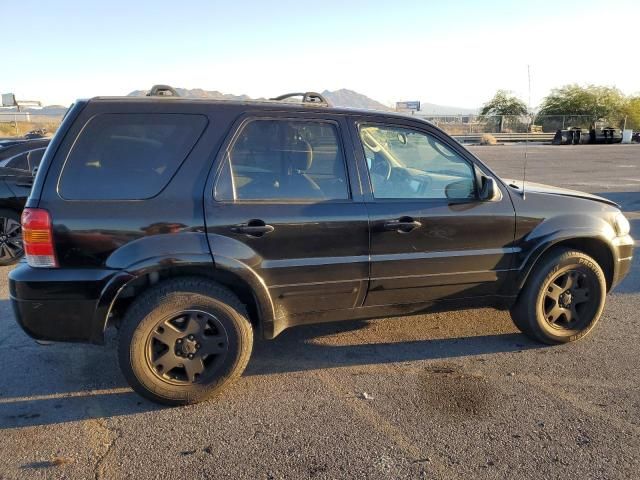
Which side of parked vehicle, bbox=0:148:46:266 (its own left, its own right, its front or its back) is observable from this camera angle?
right

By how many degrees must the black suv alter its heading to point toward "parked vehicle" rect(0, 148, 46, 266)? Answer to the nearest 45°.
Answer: approximately 135° to its left

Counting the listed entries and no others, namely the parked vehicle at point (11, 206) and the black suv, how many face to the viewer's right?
2

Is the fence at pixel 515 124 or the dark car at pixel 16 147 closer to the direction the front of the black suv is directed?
the fence

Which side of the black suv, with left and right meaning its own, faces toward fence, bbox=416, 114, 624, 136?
left

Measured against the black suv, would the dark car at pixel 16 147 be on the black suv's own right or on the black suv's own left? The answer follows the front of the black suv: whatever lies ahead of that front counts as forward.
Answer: on the black suv's own left

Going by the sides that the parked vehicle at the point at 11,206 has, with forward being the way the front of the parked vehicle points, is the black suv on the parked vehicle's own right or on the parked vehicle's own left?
on the parked vehicle's own right

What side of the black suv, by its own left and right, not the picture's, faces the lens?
right

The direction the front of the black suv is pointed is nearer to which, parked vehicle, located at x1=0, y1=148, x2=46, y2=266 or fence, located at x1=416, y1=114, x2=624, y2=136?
the fence

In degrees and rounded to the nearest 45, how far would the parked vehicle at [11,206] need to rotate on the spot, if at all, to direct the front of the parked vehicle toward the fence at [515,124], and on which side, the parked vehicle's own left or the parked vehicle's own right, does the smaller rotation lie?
approximately 45° to the parked vehicle's own left
